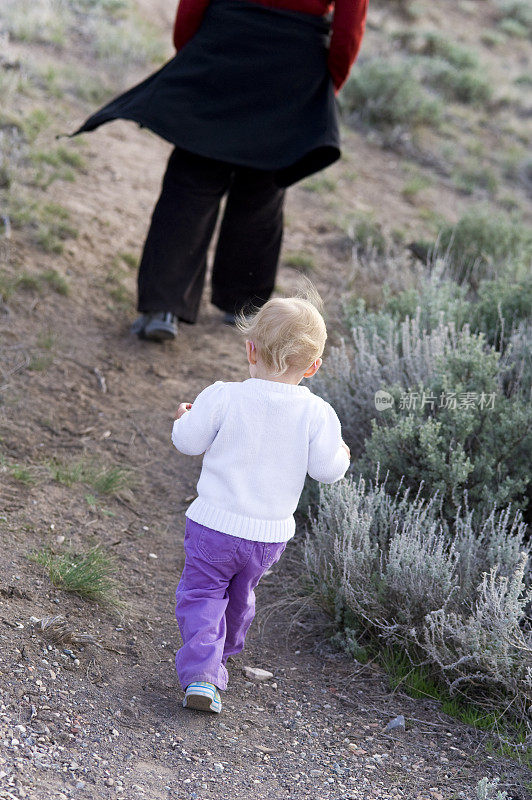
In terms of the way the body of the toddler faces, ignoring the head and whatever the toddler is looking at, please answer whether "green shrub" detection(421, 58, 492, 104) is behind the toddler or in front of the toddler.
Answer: in front

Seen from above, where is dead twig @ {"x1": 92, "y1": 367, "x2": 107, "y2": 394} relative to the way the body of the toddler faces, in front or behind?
in front

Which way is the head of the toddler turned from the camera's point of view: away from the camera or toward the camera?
away from the camera

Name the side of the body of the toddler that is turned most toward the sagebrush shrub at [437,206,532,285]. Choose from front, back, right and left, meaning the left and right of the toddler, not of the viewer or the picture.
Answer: front

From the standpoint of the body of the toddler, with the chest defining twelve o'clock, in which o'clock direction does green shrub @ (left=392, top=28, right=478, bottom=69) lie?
The green shrub is roughly at 12 o'clock from the toddler.

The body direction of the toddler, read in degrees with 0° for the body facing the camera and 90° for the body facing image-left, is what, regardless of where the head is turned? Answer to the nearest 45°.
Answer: approximately 180°

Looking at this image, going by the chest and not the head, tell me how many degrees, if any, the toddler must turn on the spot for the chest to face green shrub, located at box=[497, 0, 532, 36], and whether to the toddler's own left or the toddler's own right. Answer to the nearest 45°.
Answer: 0° — they already face it
